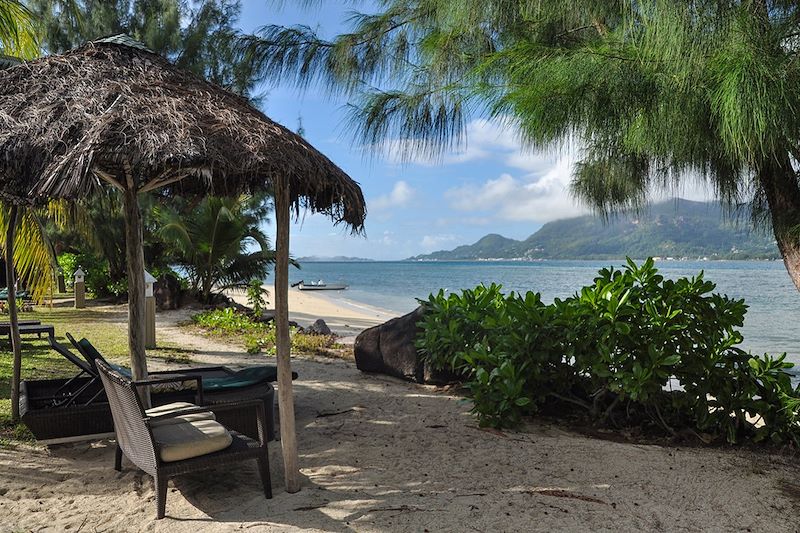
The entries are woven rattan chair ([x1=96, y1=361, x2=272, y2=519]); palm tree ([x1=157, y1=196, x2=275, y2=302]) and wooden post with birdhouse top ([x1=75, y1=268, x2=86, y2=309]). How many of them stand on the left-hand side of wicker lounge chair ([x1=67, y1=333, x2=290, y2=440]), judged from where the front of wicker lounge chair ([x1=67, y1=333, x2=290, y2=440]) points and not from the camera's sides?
2

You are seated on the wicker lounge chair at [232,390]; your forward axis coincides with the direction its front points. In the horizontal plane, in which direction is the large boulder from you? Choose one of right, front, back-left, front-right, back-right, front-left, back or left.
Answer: front-left

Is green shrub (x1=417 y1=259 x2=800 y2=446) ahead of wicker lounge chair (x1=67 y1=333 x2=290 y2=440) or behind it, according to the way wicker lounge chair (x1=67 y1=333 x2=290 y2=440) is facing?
ahead

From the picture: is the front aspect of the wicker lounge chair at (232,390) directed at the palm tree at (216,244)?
no

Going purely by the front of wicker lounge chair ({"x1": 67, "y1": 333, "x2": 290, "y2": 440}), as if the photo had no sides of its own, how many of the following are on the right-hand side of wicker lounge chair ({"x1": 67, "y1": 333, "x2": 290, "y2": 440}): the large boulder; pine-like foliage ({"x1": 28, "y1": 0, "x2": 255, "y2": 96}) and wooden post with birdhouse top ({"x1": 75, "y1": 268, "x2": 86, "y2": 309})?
0

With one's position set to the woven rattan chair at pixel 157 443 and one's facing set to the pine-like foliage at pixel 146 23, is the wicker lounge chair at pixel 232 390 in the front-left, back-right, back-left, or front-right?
front-right

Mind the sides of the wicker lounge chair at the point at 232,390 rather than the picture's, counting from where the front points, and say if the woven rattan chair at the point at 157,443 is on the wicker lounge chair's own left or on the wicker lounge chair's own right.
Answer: on the wicker lounge chair's own right

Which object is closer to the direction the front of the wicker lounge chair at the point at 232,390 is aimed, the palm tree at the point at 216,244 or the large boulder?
the large boulder

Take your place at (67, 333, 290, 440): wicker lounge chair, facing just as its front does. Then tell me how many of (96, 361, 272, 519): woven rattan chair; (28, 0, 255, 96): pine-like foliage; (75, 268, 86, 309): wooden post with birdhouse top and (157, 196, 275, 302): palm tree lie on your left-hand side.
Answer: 3

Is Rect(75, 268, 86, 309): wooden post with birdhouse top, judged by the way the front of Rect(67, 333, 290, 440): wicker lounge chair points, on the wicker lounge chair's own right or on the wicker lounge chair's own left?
on the wicker lounge chair's own left

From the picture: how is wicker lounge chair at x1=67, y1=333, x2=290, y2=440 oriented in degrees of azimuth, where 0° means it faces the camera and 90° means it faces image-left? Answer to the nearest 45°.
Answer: approximately 270°

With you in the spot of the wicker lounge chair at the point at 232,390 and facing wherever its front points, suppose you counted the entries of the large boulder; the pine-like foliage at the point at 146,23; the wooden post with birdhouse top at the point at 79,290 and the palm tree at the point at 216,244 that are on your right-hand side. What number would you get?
0

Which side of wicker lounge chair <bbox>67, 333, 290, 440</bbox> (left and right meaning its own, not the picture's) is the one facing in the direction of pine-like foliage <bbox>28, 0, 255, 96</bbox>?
left
